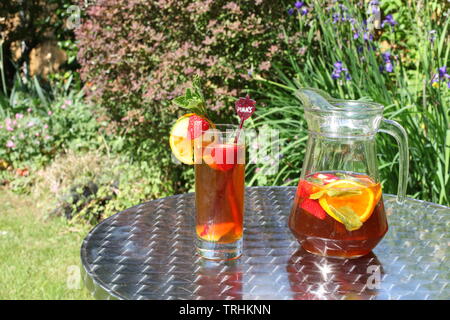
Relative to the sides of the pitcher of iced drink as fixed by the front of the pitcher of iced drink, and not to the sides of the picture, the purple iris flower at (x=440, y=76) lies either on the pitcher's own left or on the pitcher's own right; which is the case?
on the pitcher's own right

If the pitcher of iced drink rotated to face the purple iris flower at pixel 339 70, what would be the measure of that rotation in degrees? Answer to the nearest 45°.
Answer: approximately 90° to its right

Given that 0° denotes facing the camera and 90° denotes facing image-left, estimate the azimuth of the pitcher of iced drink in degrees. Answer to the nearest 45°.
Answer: approximately 90°

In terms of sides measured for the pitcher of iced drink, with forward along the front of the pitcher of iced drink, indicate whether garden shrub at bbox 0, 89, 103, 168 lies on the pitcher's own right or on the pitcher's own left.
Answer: on the pitcher's own right

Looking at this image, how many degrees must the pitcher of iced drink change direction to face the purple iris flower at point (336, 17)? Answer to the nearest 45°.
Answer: approximately 90° to its right

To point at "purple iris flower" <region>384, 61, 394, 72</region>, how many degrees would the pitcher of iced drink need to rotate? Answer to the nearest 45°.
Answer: approximately 90° to its right

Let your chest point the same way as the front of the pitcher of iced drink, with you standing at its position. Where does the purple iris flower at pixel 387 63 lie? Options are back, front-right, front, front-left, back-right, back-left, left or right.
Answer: right

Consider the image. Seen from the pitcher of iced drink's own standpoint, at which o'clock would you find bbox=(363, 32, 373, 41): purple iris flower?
The purple iris flower is roughly at 3 o'clock from the pitcher of iced drink.

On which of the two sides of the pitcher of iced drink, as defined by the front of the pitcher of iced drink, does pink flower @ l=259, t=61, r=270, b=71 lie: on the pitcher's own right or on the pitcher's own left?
on the pitcher's own right
